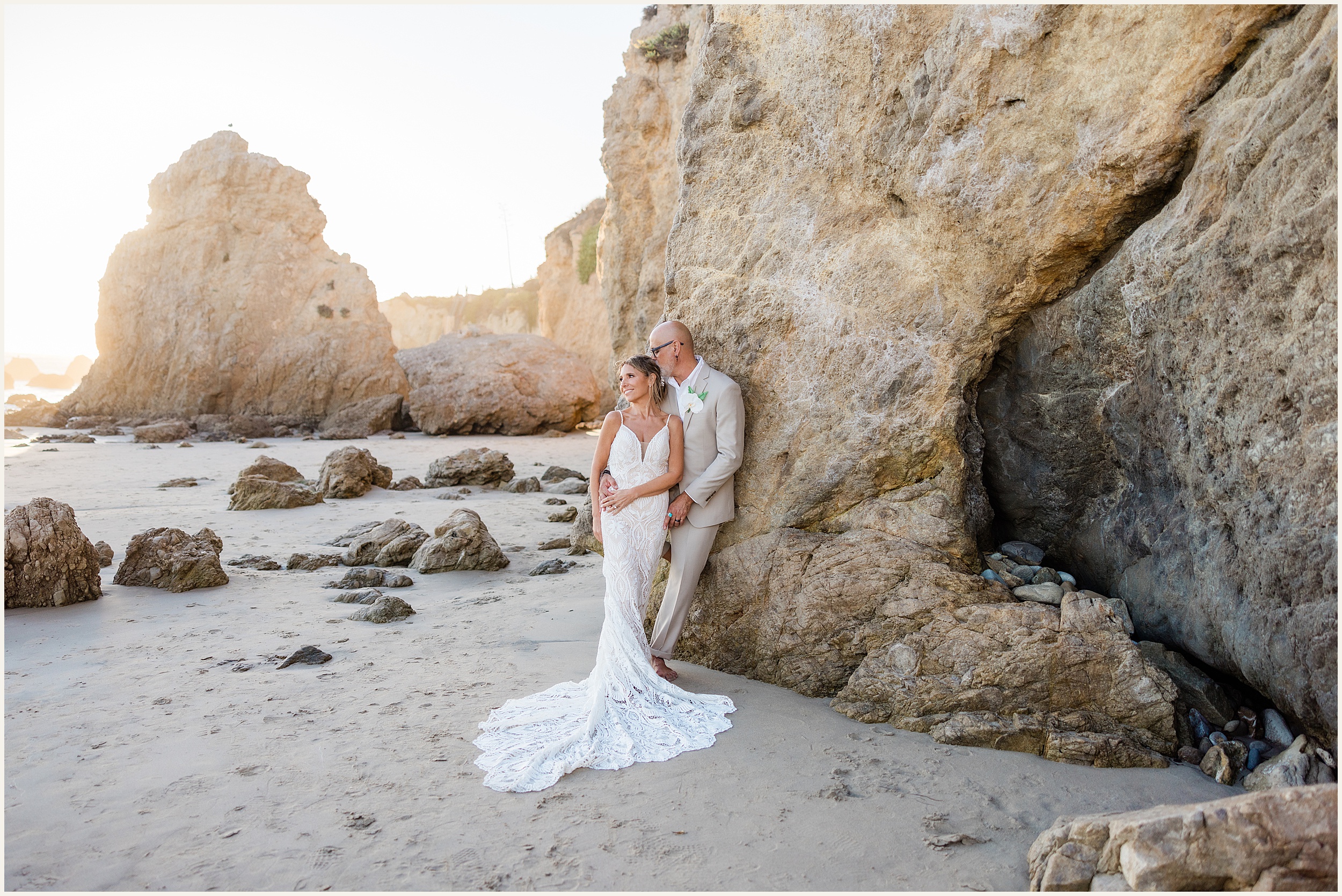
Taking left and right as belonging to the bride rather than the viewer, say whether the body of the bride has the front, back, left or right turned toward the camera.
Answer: front

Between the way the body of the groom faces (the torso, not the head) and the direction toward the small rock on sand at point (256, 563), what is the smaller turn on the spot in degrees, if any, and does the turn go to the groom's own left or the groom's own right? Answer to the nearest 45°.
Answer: approximately 90° to the groom's own right

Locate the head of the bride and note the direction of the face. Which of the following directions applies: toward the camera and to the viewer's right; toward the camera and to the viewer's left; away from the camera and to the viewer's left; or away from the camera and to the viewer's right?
toward the camera and to the viewer's left

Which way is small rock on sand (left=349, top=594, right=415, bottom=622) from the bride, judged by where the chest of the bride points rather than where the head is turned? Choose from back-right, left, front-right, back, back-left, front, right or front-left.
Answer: back-right

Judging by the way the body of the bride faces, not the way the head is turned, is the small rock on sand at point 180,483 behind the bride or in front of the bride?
behind

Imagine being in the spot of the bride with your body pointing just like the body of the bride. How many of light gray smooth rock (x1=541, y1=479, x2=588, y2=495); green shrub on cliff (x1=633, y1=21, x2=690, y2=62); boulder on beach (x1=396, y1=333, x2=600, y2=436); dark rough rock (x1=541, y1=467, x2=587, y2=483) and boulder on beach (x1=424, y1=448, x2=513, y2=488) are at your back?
5

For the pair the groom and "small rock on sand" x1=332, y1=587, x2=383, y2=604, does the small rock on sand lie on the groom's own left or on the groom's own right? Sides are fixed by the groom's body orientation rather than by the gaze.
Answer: on the groom's own right

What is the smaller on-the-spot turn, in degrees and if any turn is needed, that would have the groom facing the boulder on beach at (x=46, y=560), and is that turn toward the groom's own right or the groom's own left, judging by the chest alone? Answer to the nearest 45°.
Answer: approximately 45° to the groom's own right

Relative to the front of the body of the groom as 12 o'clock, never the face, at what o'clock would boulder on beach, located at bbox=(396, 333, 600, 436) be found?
The boulder on beach is roughly at 4 o'clock from the groom.

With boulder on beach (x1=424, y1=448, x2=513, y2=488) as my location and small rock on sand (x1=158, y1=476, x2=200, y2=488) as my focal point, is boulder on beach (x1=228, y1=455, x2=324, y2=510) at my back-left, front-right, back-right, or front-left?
front-left

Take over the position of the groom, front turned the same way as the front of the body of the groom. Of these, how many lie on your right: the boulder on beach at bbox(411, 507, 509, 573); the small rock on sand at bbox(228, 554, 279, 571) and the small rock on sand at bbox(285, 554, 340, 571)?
3

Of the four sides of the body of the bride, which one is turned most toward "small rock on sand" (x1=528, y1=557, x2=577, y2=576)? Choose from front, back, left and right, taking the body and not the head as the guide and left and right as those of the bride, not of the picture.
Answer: back

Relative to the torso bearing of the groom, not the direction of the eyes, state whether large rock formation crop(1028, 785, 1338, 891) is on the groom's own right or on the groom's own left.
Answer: on the groom's own left

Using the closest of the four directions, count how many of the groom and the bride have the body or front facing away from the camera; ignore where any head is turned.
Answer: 0
